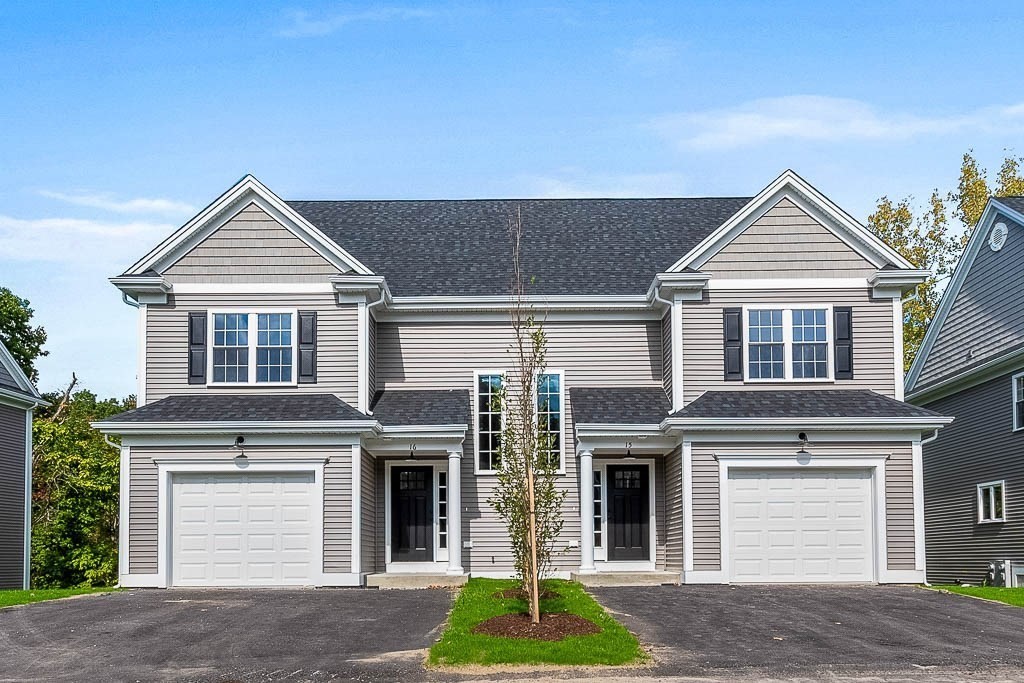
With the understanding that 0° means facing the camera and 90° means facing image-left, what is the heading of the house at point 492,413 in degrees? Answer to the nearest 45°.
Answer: approximately 0°

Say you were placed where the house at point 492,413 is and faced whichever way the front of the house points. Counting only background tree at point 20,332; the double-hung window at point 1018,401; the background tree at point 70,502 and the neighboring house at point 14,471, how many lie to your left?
1

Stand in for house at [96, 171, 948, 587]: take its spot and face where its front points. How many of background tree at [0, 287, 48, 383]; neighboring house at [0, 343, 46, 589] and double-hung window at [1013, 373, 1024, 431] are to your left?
1

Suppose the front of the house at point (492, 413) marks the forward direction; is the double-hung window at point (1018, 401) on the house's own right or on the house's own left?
on the house's own left

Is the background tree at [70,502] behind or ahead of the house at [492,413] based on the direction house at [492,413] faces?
behind

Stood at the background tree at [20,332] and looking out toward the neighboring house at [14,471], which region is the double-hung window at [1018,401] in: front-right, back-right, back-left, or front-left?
front-left

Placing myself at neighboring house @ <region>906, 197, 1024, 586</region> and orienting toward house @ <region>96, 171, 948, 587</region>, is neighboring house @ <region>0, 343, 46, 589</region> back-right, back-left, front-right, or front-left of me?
front-right

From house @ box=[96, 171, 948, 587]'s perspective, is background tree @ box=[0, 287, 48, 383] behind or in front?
behind

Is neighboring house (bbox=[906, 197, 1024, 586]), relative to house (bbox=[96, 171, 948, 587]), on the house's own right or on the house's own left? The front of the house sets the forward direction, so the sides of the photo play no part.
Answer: on the house's own left
